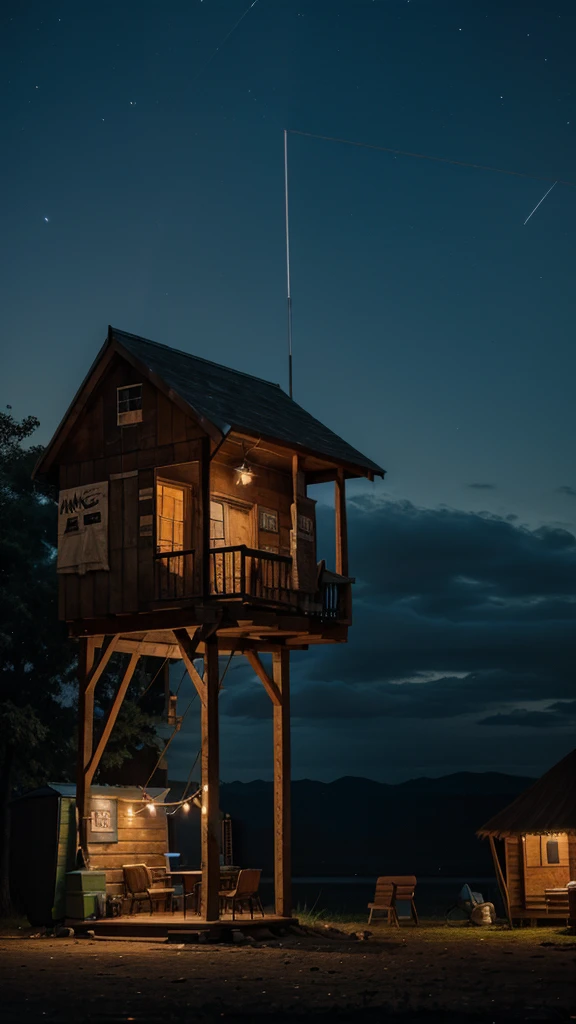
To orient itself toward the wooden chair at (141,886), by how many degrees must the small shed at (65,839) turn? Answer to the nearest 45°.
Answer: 0° — it already faces it

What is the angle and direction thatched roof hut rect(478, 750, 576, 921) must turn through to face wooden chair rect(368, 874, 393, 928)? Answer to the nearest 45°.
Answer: approximately 45° to its right

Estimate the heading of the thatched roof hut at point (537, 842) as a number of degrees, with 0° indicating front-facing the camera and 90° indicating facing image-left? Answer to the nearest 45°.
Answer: approximately 0°

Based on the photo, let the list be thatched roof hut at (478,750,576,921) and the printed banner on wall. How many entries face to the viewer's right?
0

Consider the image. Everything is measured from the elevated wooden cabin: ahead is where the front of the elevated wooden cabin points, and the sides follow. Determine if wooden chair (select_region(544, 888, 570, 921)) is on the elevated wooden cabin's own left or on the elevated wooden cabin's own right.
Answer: on the elevated wooden cabin's own left

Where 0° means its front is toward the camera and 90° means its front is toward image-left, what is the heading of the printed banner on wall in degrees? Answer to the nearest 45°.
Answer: approximately 45°

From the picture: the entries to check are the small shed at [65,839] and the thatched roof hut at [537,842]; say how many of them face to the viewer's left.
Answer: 0

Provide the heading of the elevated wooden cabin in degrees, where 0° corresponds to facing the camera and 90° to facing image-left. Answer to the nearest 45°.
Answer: approximately 315°
